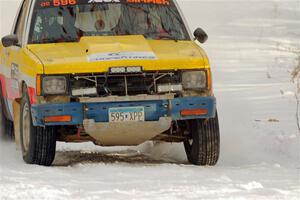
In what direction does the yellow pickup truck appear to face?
toward the camera
